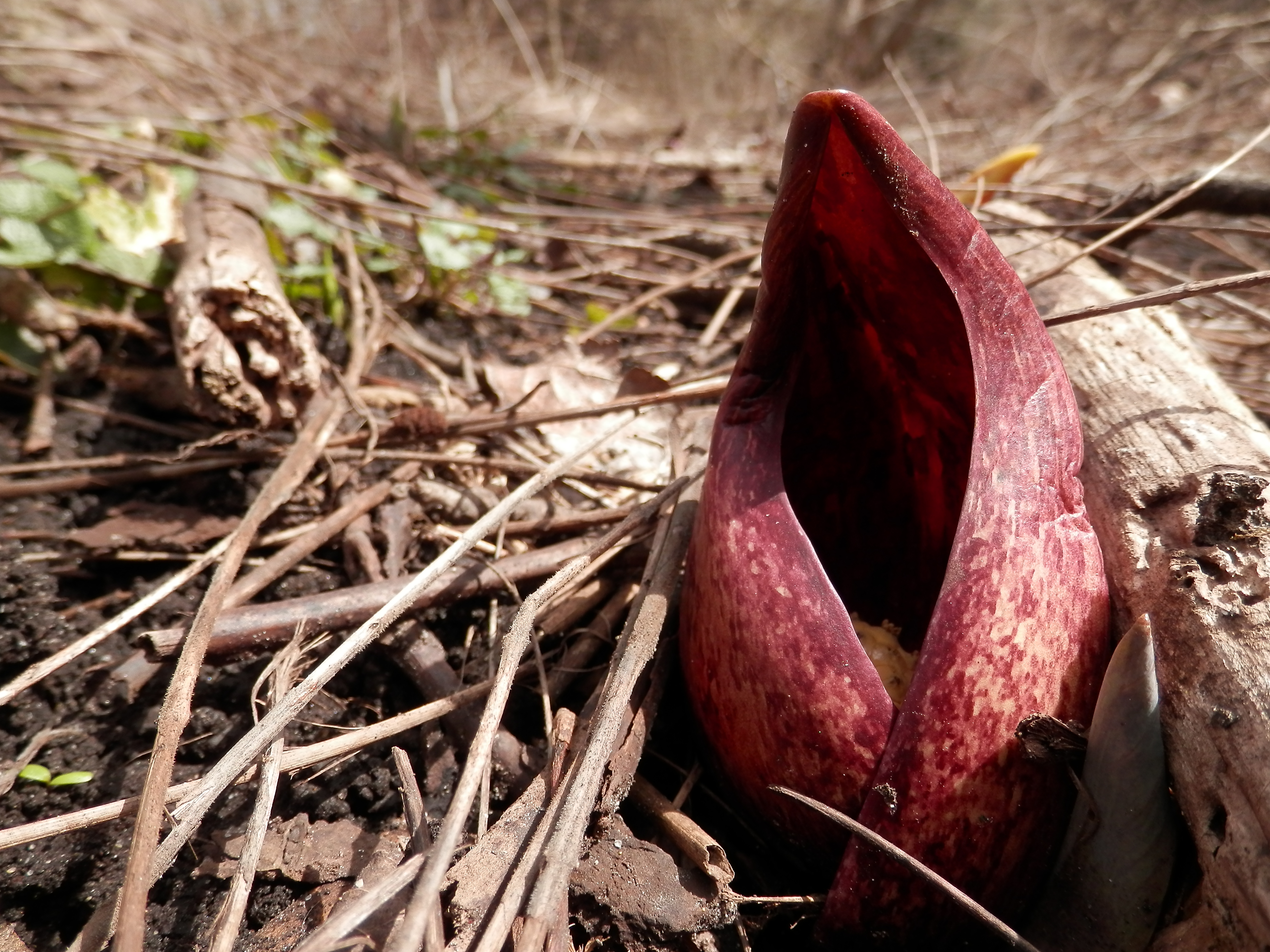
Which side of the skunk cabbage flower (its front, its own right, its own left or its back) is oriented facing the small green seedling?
right

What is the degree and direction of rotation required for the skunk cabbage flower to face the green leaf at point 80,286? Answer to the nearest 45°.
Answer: approximately 90° to its right

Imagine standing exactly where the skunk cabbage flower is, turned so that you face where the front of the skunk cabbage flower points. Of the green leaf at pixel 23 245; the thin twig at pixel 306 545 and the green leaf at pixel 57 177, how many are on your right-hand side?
3

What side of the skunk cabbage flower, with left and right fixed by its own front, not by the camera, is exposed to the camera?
front

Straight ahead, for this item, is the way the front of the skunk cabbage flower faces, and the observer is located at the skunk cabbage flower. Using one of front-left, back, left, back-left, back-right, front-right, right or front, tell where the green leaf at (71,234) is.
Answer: right

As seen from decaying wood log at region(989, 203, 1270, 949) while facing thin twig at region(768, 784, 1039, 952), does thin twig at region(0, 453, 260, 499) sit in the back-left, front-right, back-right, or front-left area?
front-right

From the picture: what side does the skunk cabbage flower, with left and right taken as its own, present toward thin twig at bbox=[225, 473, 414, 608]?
right

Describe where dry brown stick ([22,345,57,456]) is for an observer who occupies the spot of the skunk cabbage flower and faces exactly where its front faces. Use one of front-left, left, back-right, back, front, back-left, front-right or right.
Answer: right

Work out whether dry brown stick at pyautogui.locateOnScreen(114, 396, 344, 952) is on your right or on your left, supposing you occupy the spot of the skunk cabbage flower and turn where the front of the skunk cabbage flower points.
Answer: on your right
